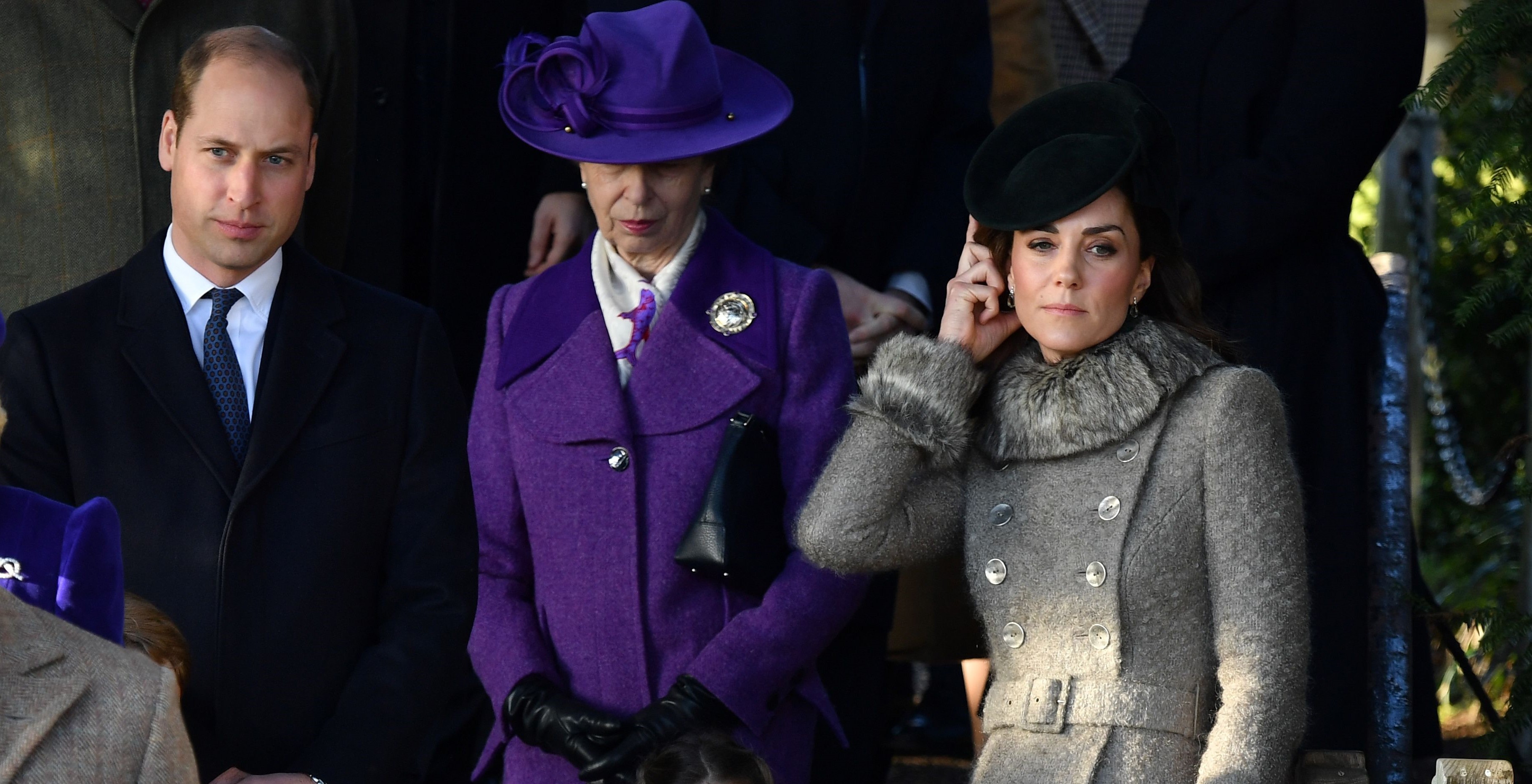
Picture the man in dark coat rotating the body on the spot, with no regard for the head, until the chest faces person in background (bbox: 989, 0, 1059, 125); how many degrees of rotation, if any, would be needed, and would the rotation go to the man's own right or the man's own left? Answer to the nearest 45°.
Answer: approximately 135° to the man's own left

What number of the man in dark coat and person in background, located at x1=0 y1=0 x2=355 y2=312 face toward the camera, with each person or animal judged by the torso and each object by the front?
2

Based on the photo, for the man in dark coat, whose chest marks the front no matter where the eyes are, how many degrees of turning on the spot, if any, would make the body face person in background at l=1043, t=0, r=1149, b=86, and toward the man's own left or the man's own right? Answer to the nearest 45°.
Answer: approximately 135° to the man's own left

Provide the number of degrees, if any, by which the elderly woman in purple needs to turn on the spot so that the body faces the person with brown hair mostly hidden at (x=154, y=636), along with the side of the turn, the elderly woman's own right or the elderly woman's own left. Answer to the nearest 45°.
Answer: approximately 45° to the elderly woman's own right

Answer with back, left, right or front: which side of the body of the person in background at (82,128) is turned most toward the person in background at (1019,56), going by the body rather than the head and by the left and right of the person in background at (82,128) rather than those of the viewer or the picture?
left

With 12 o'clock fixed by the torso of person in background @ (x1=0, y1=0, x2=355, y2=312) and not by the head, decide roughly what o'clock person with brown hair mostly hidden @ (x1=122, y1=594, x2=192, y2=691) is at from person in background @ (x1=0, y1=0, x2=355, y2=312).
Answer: person with brown hair mostly hidden @ (x1=122, y1=594, x2=192, y2=691) is roughly at 12 o'clock from person in background @ (x1=0, y1=0, x2=355, y2=312).
